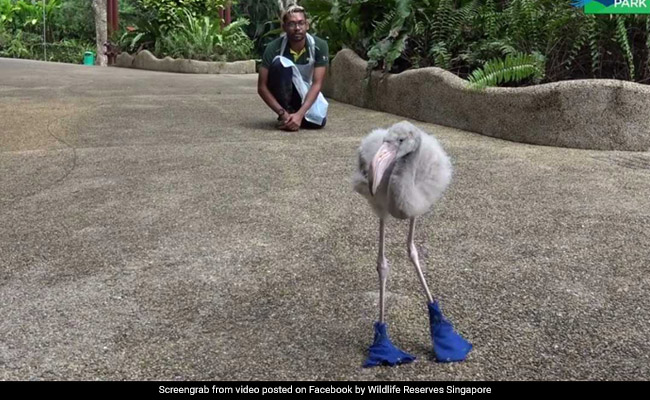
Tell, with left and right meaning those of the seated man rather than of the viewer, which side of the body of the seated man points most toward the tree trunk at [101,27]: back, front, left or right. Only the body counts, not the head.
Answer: back

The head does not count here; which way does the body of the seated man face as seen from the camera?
toward the camera

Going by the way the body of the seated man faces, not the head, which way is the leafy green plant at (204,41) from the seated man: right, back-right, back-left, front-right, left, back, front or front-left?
back

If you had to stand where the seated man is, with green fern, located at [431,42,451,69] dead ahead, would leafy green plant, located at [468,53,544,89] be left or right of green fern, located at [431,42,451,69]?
right

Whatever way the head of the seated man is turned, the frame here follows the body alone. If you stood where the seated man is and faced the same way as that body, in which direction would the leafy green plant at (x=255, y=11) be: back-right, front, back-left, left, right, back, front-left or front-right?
back

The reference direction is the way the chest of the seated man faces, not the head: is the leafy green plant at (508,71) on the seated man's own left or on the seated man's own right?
on the seated man's own left

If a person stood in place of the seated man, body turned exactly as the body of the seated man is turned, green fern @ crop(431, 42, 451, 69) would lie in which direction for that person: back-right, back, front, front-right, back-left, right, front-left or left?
left

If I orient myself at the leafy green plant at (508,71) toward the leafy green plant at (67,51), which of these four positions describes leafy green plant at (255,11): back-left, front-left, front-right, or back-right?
front-right
